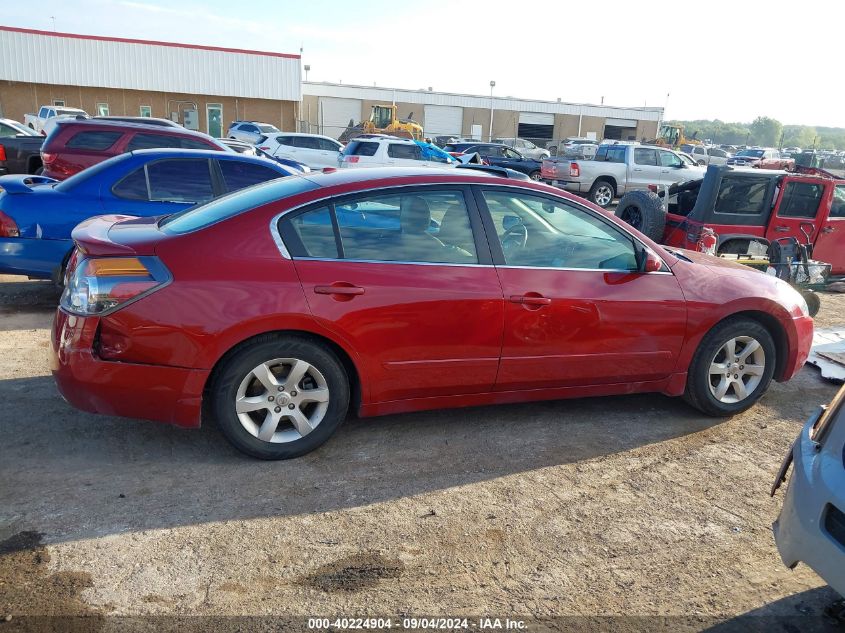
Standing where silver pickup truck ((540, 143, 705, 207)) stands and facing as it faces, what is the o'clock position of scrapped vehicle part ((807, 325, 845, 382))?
The scrapped vehicle part is roughly at 4 o'clock from the silver pickup truck.

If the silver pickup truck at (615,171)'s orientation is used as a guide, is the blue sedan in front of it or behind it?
behind

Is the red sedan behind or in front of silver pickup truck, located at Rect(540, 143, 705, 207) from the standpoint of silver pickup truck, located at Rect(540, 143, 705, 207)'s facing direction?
behind

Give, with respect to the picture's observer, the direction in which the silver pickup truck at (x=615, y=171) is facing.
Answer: facing away from the viewer and to the right of the viewer

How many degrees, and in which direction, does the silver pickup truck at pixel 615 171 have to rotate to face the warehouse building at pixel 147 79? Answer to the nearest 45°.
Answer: approximately 90° to its left

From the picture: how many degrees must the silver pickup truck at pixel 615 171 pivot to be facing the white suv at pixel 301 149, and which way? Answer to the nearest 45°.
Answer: approximately 135° to its left

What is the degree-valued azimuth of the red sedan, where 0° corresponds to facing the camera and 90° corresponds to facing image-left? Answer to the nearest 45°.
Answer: approximately 270°

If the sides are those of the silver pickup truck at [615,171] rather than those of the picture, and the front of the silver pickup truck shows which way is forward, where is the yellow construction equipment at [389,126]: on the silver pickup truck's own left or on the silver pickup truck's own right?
on the silver pickup truck's own left

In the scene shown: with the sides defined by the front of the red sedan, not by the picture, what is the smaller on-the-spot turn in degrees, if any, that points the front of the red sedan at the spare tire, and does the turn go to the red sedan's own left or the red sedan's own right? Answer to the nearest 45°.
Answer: approximately 45° to the red sedan's own left

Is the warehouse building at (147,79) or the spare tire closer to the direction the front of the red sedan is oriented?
the spare tire

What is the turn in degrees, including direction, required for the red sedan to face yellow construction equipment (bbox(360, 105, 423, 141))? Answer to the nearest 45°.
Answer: approximately 90° to its left

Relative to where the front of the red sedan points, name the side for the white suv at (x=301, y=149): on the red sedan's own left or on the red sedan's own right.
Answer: on the red sedan's own left

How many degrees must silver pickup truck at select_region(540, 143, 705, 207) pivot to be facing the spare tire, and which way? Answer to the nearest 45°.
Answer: approximately 135° to its right
